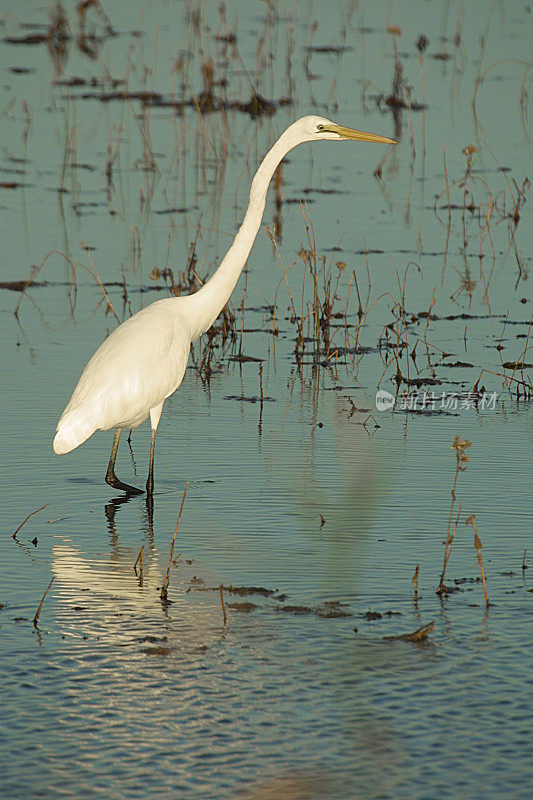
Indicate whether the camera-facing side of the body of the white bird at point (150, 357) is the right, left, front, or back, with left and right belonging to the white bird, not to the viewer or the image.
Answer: right

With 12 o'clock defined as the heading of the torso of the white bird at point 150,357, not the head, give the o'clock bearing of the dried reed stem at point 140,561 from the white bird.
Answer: The dried reed stem is roughly at 3 o'clock from the white bird.
